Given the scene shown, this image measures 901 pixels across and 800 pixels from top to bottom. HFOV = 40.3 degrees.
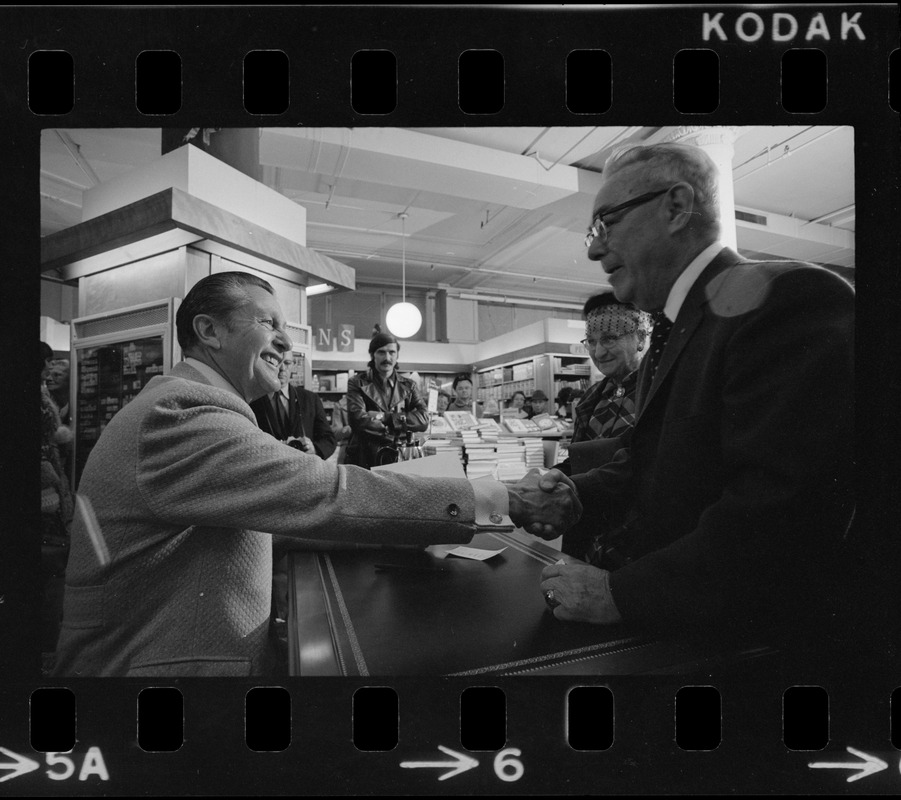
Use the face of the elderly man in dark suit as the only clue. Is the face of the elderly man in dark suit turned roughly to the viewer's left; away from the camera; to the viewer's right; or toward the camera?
to the viewer's left

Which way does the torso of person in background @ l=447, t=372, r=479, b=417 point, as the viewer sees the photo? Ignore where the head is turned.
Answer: toward the camera

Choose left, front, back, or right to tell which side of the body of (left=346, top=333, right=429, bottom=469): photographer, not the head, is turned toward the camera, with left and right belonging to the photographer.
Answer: front

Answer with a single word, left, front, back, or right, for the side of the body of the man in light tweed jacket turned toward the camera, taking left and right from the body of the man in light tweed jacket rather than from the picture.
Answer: right

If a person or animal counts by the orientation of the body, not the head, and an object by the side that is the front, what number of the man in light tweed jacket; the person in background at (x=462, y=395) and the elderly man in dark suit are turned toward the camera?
1

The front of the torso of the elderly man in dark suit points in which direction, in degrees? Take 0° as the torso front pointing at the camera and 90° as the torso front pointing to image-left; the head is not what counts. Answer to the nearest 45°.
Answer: approximately 90°

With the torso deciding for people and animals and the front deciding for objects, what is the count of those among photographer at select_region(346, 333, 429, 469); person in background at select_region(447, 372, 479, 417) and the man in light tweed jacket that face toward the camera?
2

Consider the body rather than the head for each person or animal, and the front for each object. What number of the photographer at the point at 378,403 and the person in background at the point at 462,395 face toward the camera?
2

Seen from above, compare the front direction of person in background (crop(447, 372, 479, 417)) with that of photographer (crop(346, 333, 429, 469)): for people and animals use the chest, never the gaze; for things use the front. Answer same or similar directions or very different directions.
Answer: same or similar directions

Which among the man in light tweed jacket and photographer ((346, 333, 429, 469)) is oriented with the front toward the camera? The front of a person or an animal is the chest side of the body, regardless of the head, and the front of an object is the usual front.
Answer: the photographer
